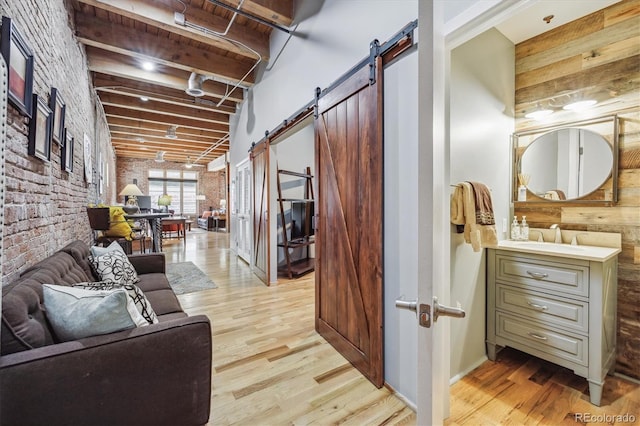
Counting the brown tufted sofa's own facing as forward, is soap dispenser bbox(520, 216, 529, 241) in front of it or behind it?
in front

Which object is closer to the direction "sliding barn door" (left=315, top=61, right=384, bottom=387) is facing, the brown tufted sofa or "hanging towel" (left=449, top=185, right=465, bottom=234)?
the brown tufted sofa

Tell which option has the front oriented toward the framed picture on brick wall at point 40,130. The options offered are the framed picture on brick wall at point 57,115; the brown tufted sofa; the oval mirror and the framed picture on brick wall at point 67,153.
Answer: the oval mirror

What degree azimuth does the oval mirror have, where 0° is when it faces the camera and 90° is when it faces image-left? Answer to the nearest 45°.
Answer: approximately 45°

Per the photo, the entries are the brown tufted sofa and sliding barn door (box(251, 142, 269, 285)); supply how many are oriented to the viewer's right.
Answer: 1

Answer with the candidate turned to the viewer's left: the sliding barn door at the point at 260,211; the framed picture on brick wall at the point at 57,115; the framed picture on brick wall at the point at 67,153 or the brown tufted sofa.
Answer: the sliding barn door

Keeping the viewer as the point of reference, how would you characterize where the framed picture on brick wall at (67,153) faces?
facing to the right of the viewer

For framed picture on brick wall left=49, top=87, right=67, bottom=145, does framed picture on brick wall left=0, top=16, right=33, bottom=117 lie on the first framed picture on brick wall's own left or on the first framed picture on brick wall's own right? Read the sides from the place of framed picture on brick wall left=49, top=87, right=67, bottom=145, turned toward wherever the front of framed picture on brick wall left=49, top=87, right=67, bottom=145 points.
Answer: on the first framed picture on brick wall's own right

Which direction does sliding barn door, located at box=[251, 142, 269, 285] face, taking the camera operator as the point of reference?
facing to the left of the viewer

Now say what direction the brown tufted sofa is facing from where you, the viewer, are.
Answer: facing to the right of the viewer

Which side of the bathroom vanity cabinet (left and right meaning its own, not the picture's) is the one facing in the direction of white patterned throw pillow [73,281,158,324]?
front

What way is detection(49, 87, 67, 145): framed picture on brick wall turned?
to the viewer's right

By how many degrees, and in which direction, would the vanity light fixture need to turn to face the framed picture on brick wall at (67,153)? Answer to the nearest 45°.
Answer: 0° — it already faces it

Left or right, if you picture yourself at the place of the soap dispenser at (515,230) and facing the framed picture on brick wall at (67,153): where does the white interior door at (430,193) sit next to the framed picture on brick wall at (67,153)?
left

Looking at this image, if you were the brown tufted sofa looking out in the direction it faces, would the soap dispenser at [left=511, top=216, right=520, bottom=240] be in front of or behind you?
in front
